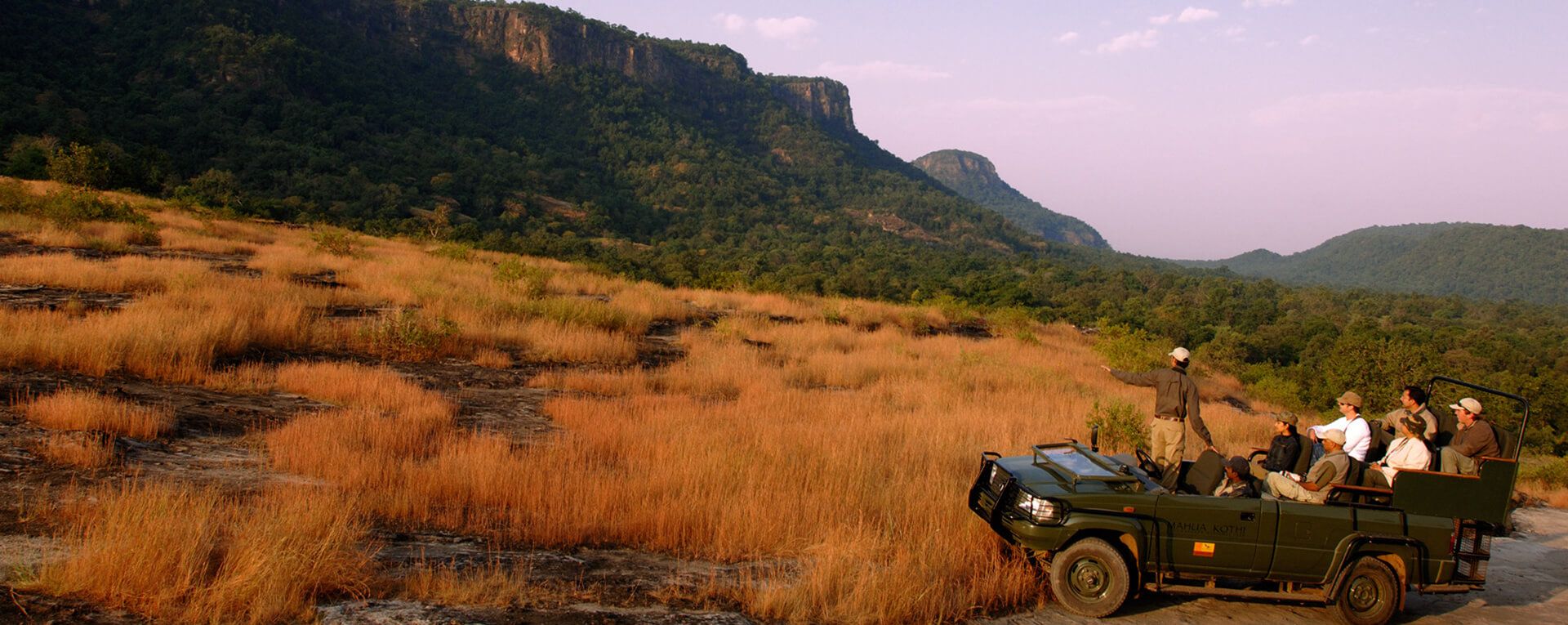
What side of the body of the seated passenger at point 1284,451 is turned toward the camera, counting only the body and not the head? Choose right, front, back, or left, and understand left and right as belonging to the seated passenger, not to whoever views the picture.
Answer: left

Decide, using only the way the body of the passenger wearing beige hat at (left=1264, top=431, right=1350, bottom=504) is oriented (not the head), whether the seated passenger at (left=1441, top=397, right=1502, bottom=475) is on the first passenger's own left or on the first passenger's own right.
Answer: on the first passenger's own right

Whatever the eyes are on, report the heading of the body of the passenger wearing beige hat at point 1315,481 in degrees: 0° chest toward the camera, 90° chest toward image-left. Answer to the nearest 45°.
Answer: approximately 90°

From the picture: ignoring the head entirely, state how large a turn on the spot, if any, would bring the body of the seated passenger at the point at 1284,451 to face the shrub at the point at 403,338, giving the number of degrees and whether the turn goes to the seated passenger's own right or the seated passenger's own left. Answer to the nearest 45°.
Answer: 0° — they already face it

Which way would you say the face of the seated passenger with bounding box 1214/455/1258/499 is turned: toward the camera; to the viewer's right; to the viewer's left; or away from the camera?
to the viewer's left

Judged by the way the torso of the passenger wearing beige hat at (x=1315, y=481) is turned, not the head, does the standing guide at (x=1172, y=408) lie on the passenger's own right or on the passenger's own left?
on the passenger's own right

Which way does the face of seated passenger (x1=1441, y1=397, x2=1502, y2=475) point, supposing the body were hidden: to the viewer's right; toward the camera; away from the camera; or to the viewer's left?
to the viewer's left

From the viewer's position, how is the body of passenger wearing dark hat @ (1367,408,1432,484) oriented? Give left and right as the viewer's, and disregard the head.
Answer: facing to the left of the viewer

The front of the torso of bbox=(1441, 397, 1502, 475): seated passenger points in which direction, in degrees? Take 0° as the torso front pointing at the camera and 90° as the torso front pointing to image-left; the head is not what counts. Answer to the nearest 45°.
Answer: approximately 90°
